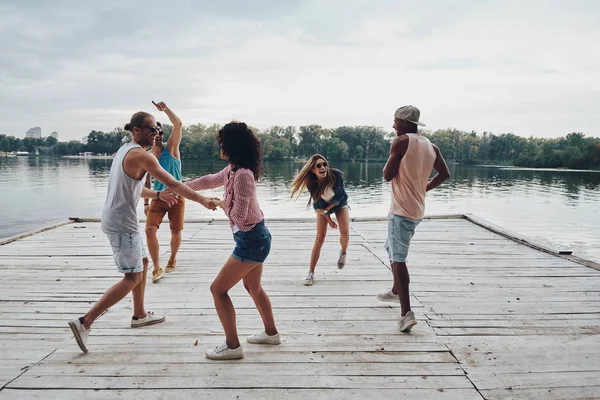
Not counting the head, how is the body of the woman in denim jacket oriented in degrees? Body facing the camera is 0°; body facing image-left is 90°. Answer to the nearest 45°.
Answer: approximately 0°

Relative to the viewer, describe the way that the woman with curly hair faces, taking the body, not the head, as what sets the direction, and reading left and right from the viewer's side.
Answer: facing to the left of the viewer

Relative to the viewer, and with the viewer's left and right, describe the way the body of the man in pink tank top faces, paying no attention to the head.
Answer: facing away from the viewer and to the left of the viewer

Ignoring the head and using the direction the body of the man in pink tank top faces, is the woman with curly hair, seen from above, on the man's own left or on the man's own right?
on the man's own left

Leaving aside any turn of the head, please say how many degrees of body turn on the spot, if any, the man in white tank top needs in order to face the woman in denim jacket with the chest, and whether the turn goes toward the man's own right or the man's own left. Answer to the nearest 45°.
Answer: approximately 45° to the man's own left

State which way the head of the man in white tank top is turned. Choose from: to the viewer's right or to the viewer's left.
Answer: to the viewer's right

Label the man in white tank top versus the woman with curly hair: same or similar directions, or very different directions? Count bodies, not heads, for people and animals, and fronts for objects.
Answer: very different directions

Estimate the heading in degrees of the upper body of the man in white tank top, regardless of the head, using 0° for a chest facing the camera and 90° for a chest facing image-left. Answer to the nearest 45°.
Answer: approximately 270°

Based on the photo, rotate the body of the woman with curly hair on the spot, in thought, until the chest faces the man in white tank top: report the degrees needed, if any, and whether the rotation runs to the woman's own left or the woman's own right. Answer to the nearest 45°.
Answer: approximately 45° to the woman's own right
